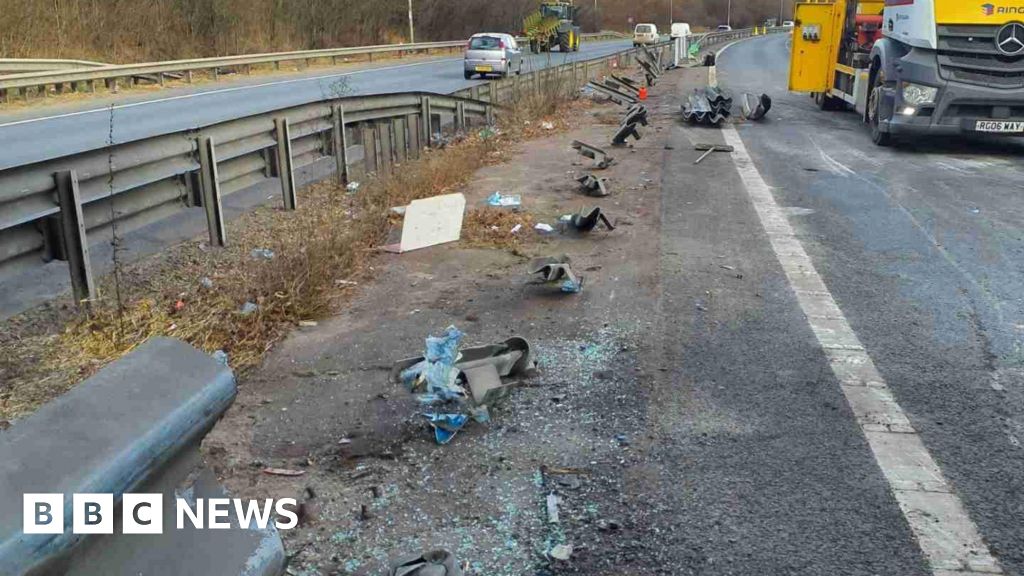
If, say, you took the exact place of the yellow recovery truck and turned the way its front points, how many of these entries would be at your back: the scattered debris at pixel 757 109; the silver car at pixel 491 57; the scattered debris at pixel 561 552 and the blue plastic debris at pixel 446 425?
2

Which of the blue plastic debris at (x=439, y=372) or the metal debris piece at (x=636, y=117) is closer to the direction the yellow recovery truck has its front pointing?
the blue plastic debris

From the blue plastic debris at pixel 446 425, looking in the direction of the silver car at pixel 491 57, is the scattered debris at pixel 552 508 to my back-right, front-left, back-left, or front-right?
back-right

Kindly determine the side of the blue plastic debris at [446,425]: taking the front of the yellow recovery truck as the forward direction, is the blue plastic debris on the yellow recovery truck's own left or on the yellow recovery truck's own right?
on the yellow recovery truck's own right

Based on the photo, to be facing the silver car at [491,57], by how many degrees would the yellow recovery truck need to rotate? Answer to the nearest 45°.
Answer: approximately 180°

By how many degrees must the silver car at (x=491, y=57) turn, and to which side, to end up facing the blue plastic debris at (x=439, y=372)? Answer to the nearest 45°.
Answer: approximately 135° to its right

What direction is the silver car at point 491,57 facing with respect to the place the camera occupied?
facing away from the viewer and to the right of the viewer

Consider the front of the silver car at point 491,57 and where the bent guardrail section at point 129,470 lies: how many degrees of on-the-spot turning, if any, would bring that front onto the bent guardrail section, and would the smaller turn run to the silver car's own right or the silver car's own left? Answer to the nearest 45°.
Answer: approximately 135° to the silver car's own right

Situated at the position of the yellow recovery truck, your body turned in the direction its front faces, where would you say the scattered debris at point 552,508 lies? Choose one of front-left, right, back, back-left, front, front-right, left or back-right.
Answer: front-right

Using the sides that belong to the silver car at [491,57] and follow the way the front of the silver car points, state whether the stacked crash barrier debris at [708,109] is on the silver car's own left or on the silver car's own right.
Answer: on the silver car's own right

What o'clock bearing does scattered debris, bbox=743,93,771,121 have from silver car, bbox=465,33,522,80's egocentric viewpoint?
The scattered debris is roughly at 4 o'clock from the silver car.

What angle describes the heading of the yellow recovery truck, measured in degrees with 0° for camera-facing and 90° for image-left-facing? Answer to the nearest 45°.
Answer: approximately 315°

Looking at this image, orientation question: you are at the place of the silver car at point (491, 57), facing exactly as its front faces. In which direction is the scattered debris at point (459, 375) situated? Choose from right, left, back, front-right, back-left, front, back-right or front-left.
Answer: back-right
